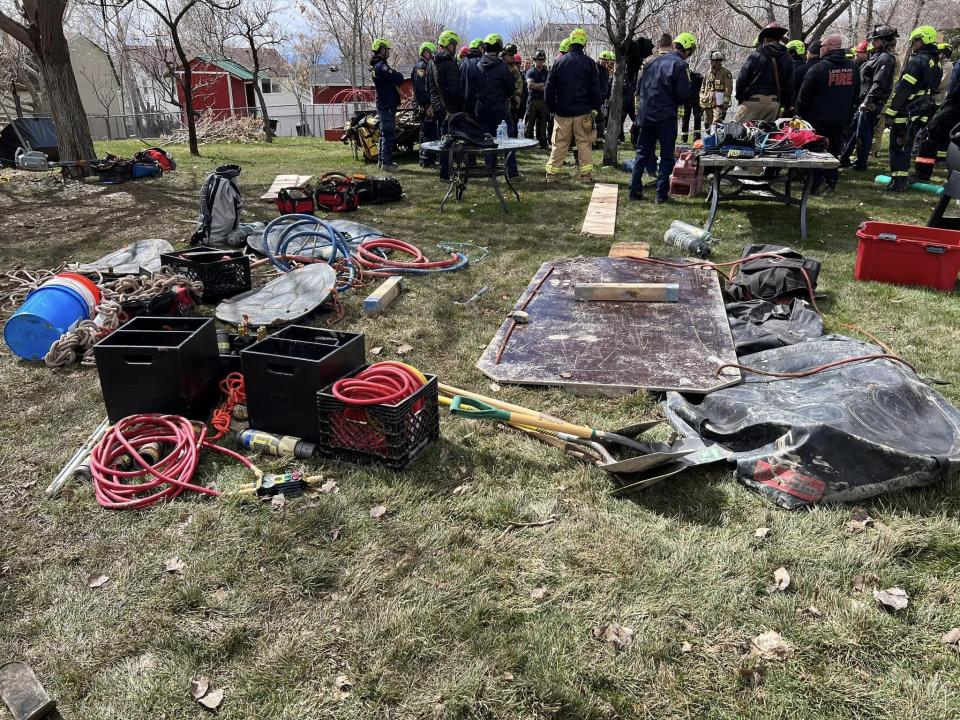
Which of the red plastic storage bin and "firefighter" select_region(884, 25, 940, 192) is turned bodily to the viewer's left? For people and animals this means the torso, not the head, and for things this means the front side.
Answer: the firefighter

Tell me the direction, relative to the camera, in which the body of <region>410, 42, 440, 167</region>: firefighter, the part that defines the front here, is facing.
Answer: to the viewer's right

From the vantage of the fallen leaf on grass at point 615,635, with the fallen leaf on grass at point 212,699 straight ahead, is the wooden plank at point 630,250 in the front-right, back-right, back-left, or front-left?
back-right

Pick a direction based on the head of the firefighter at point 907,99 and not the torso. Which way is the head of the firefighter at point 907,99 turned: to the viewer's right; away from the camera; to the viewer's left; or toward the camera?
to the viewer's left

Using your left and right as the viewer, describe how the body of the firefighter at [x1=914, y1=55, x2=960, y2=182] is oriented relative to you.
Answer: facing to the left of the viewer

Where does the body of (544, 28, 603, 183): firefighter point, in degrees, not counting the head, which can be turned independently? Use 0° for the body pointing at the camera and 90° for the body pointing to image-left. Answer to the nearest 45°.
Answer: approximately 180°

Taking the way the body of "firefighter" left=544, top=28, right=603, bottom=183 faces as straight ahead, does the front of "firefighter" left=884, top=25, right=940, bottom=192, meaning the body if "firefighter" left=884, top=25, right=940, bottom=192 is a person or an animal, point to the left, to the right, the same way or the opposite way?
to the left

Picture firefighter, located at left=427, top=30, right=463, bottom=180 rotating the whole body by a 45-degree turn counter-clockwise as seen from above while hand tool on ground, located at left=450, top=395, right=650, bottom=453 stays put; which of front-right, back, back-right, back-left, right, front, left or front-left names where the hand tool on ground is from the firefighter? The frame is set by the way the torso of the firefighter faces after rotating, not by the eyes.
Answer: back

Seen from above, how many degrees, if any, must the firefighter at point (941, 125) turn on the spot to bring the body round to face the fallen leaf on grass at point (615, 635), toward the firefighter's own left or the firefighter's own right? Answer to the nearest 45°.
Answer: approximately 90° to the firefighter's own left

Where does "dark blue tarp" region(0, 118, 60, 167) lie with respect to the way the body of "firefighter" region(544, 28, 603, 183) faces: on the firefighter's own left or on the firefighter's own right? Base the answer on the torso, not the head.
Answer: on the firefighter's own left

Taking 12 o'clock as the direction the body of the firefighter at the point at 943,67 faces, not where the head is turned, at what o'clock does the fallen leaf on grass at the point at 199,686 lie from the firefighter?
The fallen leaf on grass is roughly at 9 o'clock from the firefighter.

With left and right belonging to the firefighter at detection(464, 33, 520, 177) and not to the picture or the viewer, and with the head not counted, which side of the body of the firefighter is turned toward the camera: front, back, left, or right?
back

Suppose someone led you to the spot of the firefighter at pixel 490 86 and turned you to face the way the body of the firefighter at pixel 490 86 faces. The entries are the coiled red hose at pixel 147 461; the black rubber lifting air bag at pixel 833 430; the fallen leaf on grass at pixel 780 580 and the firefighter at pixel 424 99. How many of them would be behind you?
3
